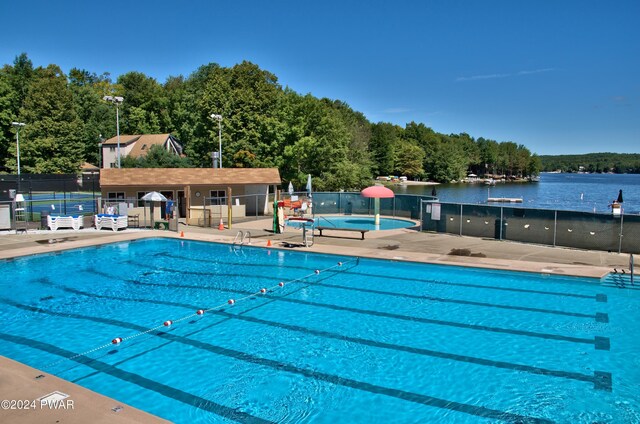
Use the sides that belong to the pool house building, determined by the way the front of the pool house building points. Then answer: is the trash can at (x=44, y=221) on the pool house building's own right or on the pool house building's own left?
on the pool house building's own right

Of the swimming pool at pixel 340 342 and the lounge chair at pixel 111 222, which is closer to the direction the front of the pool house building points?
the swimming pool

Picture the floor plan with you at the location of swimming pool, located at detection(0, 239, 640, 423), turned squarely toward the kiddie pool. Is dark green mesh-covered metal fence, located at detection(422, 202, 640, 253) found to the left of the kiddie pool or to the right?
right

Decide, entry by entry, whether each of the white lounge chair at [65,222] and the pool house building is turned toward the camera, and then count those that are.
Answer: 2

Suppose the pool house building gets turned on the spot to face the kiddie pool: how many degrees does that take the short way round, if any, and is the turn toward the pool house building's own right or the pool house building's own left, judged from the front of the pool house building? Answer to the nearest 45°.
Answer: approximately 90° to the pool house building's own left

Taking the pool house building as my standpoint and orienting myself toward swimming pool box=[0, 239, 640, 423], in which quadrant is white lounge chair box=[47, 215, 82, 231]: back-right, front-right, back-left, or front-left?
front-right

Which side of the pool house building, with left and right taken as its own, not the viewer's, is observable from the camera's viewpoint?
front
